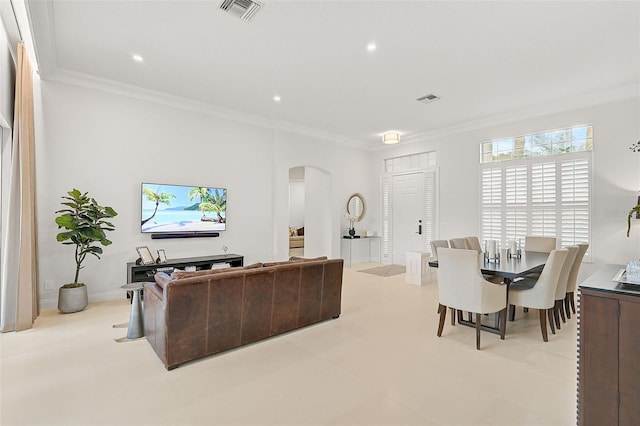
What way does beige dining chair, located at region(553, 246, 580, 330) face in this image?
to the viewer's left

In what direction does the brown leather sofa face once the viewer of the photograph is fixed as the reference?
facing away from the viewer and to the left of the viewer

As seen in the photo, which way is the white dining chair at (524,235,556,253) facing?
toward the camera

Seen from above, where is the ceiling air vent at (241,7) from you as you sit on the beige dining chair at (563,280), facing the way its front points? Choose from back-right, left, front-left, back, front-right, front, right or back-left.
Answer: front-left

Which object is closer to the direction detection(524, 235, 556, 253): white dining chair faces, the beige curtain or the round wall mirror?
the beige curtain

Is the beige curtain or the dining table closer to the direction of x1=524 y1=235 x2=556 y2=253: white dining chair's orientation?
the dining table

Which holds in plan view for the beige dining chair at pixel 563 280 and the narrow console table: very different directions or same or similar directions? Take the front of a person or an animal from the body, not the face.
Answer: very different directions

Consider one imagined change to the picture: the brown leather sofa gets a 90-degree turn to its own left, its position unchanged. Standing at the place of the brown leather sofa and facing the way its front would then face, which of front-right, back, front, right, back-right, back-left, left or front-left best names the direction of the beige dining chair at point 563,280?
back-left

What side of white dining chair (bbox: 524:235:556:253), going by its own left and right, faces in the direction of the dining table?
front

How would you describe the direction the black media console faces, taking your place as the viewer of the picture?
facing the viewer and to the right of the viewer

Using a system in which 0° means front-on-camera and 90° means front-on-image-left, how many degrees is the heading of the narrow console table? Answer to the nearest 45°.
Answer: approximately 315°

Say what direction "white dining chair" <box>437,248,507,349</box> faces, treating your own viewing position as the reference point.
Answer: facing away from the viewer and to the right of the viewer

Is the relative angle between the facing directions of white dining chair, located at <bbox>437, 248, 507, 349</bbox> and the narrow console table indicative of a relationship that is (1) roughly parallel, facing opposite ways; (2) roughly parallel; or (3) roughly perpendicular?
roughly perpendicular

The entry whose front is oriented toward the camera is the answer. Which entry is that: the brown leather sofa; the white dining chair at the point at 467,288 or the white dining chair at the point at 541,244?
the white dining chair at the point at 541,244

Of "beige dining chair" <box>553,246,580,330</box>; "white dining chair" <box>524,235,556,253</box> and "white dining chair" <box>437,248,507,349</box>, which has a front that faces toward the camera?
"white dining chair" <box>524,235,556,253</box>

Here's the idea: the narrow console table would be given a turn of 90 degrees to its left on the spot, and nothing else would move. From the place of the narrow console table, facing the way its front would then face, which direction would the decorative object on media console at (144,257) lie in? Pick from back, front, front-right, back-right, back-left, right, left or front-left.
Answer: back
